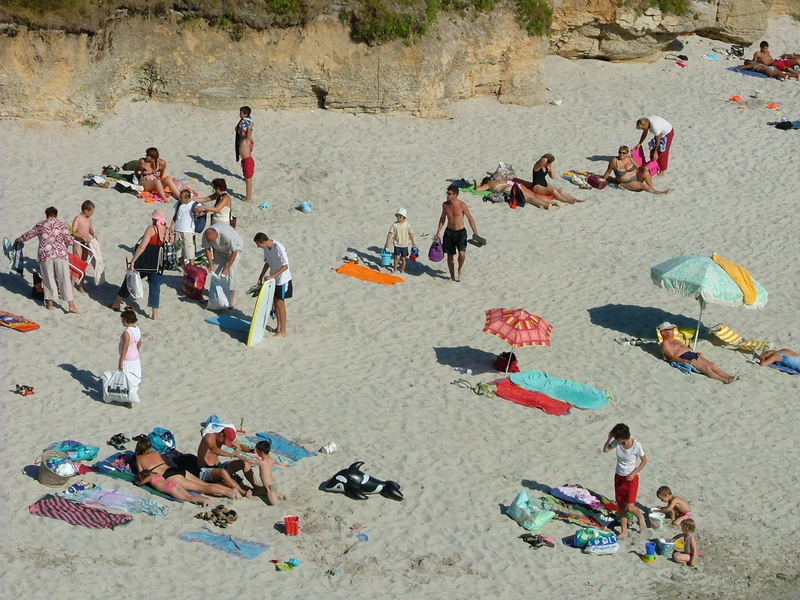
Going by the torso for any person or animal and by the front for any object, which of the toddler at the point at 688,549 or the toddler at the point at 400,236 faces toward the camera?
the toddler at the point at 400,236

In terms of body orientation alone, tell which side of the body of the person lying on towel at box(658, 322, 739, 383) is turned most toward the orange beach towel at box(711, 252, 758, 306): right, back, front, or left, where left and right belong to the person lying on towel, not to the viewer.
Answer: left

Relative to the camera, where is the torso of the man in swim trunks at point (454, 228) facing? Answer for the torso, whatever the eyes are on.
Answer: toward the camera

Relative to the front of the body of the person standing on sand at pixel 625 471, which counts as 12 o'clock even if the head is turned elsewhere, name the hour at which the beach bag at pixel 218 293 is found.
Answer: The beach bag is roughly at 4 o'clock from the person standing on sand.

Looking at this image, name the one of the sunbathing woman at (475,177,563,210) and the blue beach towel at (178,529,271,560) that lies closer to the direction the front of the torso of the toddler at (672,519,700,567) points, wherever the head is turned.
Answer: the blue beach towel

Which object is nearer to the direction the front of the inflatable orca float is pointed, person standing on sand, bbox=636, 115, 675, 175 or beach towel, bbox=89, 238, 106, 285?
the beach towel

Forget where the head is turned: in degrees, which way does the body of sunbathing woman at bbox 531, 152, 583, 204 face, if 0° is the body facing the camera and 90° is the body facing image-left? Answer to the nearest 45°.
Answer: approximately 315°

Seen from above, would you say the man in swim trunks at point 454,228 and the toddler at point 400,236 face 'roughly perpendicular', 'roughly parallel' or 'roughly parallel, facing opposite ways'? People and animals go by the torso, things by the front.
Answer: roughly parallel

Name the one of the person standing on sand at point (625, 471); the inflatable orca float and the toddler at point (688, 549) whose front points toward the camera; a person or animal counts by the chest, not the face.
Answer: the person standing on sand

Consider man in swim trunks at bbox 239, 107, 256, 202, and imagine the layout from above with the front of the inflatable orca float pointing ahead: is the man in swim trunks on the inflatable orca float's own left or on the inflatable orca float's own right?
on the inflatable orca float's own right

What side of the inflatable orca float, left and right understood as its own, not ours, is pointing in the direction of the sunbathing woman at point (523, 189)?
right

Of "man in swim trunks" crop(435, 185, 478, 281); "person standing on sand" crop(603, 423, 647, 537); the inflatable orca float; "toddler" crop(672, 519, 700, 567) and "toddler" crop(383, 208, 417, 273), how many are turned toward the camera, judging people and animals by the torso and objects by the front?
3

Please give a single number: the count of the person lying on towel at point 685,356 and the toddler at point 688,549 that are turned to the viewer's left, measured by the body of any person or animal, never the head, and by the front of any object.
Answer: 1

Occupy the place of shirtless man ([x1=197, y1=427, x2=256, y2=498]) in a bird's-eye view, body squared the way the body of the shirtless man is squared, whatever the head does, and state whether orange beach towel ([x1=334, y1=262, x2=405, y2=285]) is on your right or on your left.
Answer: on your left

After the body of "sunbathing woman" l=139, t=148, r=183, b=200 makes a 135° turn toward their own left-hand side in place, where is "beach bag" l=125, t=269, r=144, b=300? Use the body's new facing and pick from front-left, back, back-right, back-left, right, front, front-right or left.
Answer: back

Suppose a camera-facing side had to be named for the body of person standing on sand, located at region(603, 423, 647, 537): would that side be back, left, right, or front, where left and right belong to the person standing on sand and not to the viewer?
front

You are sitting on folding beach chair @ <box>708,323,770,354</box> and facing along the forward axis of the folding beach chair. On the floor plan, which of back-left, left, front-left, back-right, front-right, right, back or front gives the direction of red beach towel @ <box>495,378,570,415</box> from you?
right
